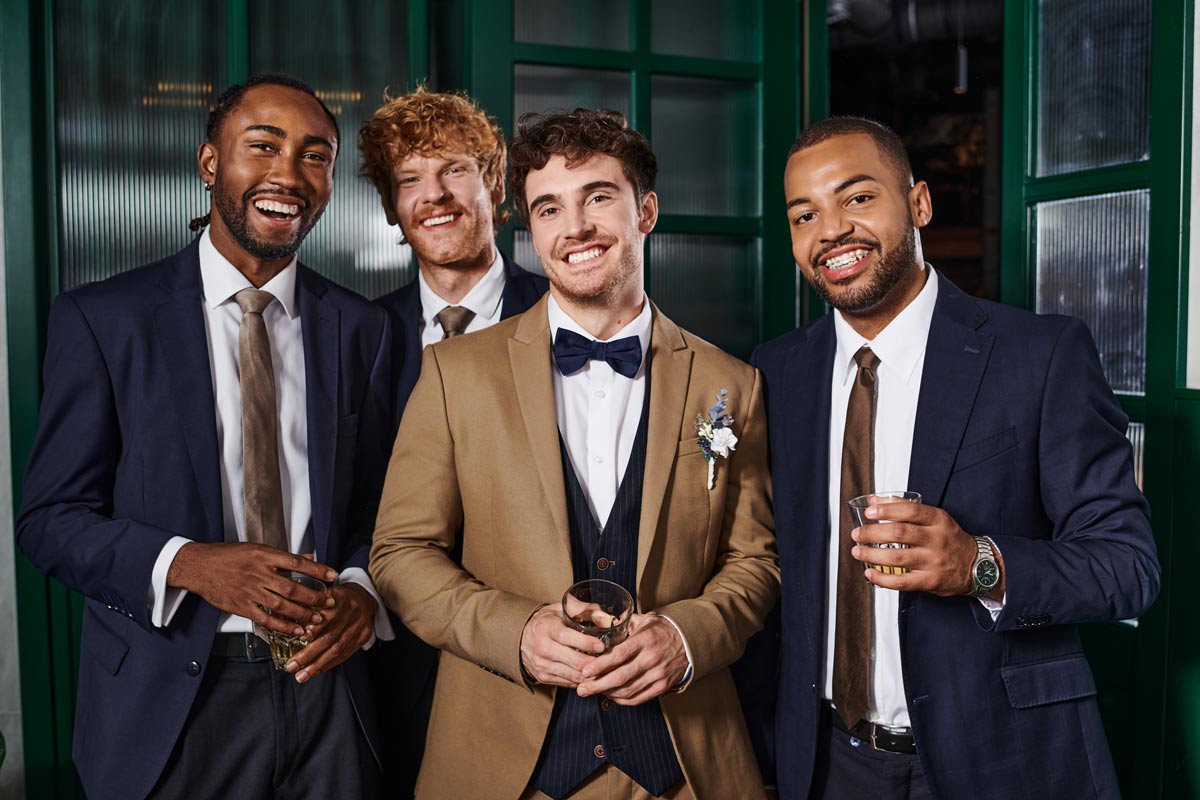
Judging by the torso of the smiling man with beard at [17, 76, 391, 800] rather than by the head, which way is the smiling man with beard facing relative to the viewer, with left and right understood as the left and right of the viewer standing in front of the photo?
facing the viewer and to the right of the viewer

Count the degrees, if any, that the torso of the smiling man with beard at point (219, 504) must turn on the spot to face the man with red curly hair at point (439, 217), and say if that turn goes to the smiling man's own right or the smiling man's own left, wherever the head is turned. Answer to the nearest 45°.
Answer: approximately 90° to the smiling man's own left

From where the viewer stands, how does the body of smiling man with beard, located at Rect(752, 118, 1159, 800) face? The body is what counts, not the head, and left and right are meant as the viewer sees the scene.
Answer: facing the viewer and to the left of the viewer

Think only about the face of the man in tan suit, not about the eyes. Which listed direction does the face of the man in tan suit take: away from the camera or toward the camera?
toward the camera

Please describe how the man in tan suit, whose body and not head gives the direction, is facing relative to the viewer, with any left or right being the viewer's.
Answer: facing the viewer

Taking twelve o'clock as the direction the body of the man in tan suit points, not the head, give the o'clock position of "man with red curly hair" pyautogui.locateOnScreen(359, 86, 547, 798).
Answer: The man with red curly hair is roughly at 5 o'clock from the man in tan suit.

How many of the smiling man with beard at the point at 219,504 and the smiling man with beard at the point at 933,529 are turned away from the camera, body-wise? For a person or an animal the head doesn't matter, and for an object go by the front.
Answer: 0

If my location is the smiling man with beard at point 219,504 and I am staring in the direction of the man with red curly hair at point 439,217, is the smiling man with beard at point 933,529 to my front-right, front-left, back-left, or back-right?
front-right

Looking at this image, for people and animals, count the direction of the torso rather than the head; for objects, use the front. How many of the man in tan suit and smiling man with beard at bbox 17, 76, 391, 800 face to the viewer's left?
0

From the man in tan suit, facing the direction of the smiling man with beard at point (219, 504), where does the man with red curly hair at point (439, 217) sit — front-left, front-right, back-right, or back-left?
front-right

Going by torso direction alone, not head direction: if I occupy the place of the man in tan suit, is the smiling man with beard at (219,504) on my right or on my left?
on my right

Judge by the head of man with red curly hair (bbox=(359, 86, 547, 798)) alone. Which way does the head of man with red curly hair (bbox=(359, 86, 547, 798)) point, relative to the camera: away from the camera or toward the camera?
toward the camera

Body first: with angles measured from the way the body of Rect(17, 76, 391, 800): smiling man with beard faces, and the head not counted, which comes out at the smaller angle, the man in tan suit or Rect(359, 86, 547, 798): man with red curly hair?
the man in tan suit

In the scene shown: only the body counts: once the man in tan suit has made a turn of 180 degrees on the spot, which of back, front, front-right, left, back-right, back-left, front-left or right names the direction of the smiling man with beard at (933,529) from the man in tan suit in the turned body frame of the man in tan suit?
right
